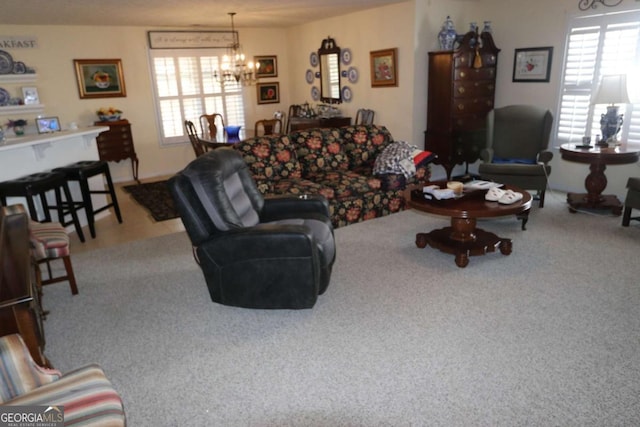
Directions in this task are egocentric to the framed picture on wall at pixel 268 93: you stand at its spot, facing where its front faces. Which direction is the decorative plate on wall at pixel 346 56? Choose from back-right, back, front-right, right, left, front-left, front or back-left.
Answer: front-left

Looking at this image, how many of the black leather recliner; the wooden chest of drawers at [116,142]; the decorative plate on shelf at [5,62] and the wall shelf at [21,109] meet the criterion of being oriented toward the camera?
3

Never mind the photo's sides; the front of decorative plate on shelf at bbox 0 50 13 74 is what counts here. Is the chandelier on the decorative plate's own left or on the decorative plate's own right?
on the decorative plate's own left

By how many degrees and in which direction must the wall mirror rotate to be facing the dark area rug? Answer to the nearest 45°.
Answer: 0° — it already faces it

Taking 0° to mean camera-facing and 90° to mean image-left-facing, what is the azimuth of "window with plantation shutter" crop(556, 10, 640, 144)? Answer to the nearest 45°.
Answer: approximately 45°

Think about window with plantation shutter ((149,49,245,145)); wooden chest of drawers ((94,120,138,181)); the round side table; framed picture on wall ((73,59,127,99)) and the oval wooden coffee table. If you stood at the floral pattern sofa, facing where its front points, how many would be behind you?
3

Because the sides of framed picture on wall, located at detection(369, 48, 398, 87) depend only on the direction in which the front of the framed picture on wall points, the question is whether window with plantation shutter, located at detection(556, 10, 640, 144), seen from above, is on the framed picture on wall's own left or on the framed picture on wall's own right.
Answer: on the framed picture on wall's own left

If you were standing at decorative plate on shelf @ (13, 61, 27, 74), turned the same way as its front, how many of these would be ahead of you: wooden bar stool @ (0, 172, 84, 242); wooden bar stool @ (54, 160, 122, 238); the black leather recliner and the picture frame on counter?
4

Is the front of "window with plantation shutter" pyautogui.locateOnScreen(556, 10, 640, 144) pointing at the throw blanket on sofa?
no

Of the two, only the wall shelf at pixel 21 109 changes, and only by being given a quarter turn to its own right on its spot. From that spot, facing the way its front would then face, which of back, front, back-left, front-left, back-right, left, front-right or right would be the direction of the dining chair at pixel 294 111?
back

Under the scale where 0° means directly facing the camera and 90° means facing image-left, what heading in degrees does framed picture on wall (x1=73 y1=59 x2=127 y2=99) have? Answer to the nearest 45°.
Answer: approximately 0°

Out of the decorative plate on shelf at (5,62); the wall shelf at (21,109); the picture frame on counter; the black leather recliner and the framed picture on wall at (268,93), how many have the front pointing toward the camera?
4

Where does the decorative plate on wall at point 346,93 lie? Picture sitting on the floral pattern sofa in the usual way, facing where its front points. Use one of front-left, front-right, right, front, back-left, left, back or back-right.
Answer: back-left

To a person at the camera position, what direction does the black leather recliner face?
facing to the right of the viewer

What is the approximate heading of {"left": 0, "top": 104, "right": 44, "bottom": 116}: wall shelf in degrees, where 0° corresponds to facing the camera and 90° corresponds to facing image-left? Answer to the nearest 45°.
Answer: approximately 0°
